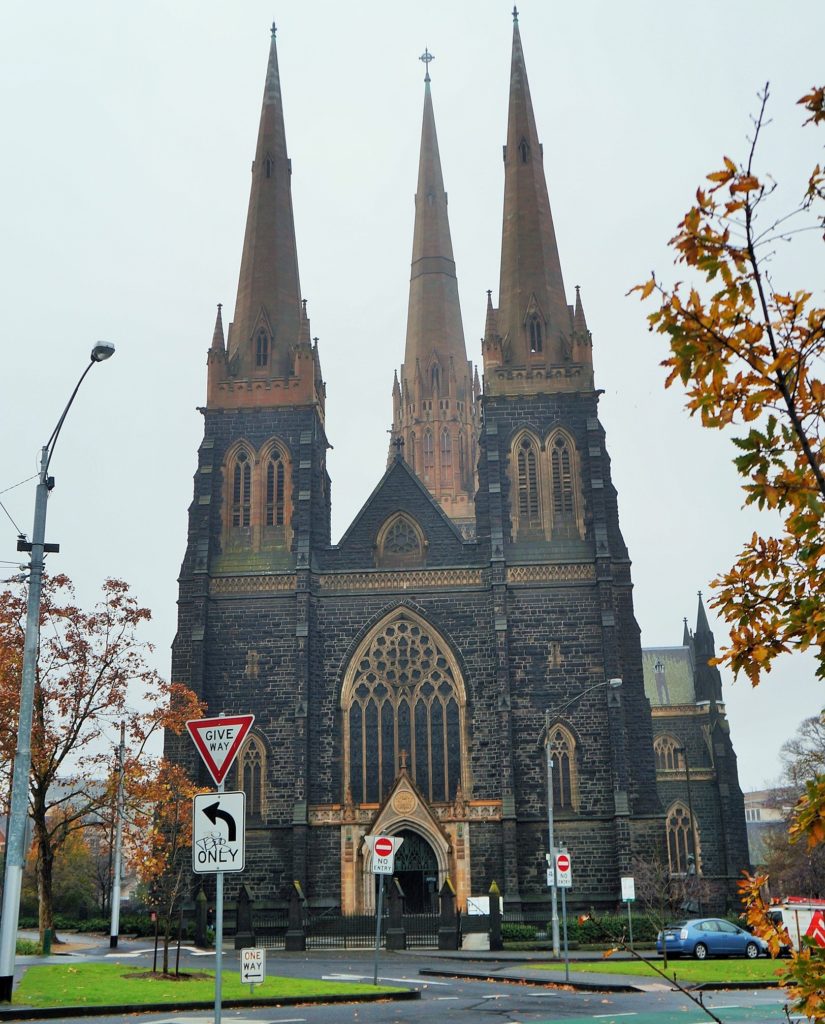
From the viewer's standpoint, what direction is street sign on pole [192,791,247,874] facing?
toward the camera

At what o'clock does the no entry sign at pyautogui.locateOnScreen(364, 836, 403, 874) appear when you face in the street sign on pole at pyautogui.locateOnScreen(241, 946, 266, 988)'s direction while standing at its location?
The no entry sign is roughly at 7 o'clock from the street sign on pole.

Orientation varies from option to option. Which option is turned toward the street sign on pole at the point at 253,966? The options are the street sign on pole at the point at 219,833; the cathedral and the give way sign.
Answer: the cathedral

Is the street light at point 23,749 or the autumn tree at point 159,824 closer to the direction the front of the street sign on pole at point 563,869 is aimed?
the street light

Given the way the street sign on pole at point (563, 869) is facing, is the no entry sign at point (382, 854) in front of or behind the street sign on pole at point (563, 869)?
in front

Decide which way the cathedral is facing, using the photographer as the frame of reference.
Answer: facing the viewer

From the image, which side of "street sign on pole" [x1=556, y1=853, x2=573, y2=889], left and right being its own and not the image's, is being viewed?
front

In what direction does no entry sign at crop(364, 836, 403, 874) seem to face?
toward the camera

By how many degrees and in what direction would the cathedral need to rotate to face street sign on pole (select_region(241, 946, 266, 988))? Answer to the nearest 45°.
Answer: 0° — it already faces it

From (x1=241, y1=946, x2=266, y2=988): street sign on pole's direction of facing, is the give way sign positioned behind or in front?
in front

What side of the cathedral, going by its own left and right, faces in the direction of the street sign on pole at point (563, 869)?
front

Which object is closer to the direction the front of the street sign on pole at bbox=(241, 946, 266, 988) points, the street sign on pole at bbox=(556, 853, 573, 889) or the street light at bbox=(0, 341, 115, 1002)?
the street light

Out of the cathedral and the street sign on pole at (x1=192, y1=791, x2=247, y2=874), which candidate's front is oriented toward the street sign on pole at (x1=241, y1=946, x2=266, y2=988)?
the cathedral

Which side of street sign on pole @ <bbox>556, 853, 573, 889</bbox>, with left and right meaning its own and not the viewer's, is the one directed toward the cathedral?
back

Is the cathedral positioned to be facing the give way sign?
yes
